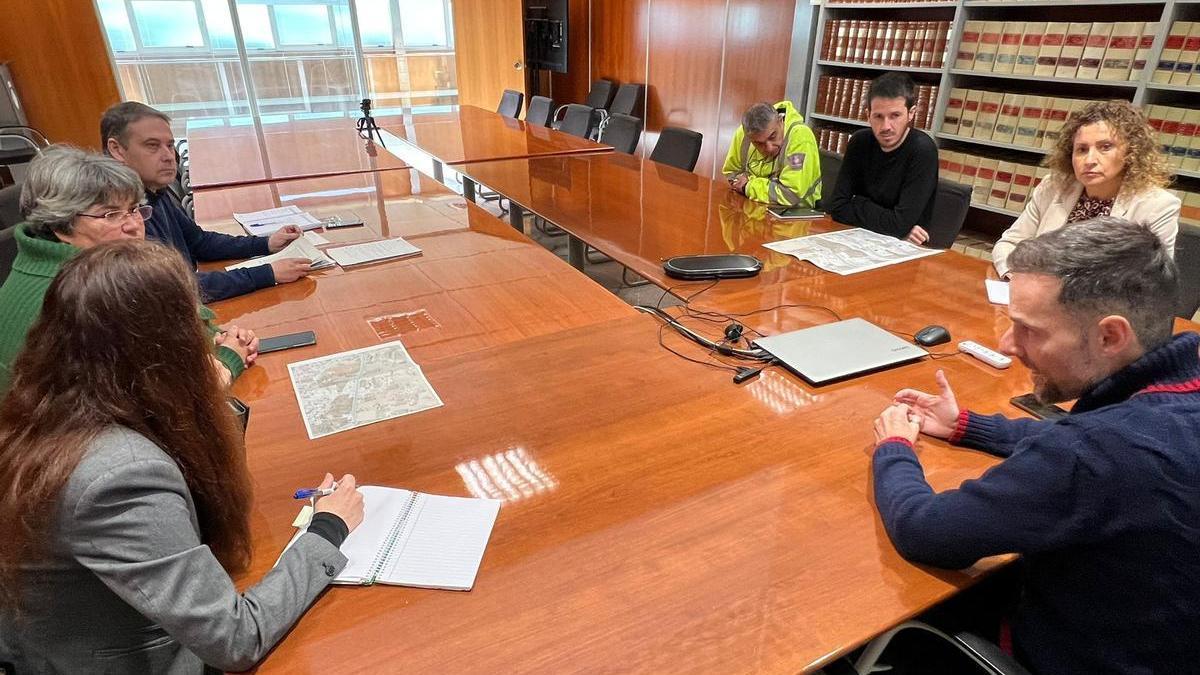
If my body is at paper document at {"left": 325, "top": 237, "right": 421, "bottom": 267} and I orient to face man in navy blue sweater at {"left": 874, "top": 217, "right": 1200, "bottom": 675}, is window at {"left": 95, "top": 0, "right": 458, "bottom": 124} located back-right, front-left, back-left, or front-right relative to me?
back-left

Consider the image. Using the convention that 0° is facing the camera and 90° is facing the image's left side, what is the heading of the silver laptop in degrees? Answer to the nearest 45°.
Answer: approximately 315°

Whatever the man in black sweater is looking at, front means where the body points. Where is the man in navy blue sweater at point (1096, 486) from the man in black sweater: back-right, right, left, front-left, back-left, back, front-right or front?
front-left

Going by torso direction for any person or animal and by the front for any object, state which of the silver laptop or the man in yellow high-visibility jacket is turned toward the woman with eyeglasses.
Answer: the man in yellow high-visibility jacket

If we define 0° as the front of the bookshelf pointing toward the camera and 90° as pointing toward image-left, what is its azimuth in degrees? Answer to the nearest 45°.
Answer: approximately 45°

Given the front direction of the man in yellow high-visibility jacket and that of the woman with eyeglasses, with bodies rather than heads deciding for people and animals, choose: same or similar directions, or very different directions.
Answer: very different directions

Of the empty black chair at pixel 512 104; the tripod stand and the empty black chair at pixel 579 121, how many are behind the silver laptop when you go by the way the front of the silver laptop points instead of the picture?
3

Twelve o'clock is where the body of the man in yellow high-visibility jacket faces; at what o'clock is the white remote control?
The white remote control is roughly at 10 o'clock from the man in yellow high-visibility jacket.

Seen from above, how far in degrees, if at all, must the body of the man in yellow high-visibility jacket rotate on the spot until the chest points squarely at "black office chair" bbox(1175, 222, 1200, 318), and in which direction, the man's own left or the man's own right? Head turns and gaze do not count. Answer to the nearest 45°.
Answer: approximately 90° to the man's own left

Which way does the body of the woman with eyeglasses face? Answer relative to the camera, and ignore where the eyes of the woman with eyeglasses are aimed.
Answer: to the viewer's right
